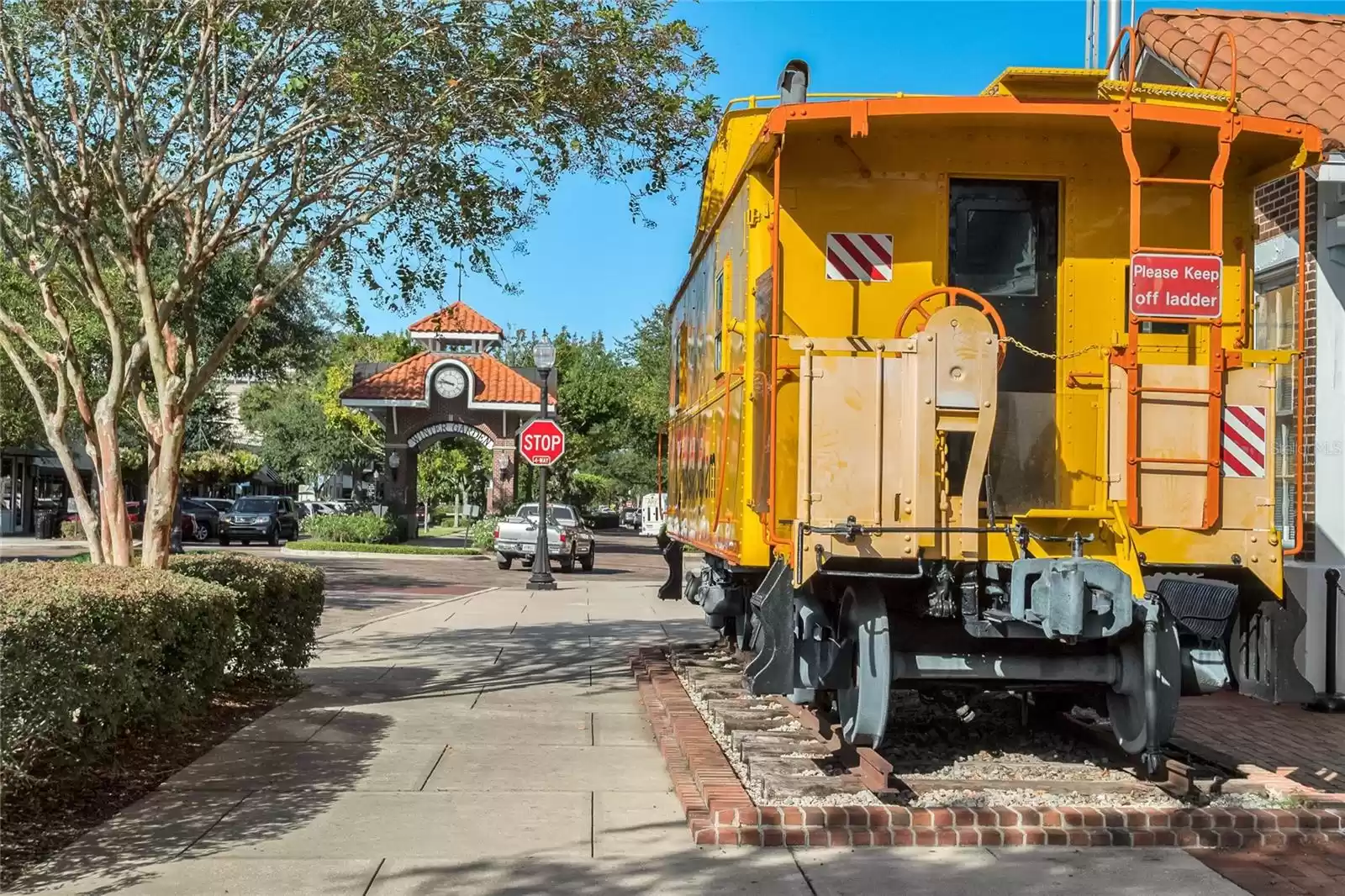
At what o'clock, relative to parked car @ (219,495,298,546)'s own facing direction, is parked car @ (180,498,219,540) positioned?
parked car @ (180,498,219,540) is roughly at 3 o'clock from parked car @ (219,495,298,546).

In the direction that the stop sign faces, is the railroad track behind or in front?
in front

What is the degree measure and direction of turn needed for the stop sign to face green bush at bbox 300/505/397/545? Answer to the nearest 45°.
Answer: approximately 180°

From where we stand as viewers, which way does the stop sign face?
facing the viewer

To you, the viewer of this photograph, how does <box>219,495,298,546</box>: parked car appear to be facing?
facing the viewer and to the left of the viewer

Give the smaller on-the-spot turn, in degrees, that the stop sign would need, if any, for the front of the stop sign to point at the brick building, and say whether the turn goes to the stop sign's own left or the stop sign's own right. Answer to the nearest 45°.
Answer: approximately 45° to the stop sign's own left
